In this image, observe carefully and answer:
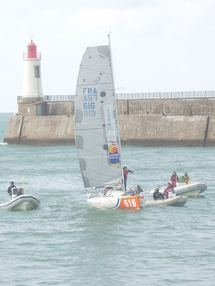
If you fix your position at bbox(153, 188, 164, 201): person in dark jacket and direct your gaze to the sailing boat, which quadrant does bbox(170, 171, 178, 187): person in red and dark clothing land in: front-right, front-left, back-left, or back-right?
back-right

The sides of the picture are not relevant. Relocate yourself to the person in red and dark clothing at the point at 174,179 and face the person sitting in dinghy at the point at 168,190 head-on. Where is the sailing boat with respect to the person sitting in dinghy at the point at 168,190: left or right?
right

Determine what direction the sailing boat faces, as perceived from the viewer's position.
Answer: facing the viewer and to the right of the viewer

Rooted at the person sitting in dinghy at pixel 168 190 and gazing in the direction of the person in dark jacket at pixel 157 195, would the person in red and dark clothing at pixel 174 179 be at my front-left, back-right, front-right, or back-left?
back-right
